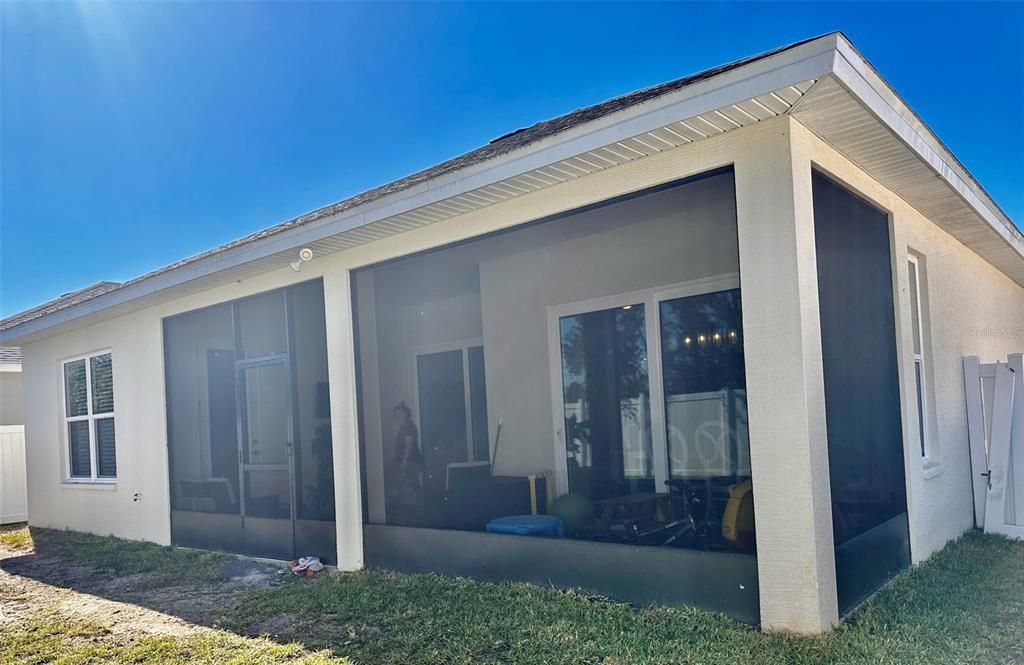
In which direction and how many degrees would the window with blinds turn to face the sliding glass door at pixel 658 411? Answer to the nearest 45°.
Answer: approximately 90° to its left

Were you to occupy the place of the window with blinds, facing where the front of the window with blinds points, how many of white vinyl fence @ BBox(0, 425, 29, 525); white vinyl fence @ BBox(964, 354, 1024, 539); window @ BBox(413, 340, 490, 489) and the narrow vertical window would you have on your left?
3

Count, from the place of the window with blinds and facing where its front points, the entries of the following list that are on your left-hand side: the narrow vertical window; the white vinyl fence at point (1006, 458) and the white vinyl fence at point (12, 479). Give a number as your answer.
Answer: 2

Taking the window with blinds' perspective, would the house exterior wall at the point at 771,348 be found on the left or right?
on its left

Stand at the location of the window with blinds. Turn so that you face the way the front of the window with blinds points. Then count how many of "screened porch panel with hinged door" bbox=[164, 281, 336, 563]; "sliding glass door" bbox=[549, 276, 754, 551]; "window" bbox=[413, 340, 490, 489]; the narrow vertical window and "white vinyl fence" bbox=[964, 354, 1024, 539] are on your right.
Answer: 0

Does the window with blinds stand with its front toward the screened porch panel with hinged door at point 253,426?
no

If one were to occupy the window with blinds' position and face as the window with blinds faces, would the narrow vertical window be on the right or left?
on its left

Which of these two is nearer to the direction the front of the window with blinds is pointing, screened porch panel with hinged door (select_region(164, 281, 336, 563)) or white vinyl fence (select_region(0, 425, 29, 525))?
the screened porch panel with hinged door

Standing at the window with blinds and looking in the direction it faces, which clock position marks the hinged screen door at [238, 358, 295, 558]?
The hinged screen door is roughly at 10 o'clock from the window with blinds.

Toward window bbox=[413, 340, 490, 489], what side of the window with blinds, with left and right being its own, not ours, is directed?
left

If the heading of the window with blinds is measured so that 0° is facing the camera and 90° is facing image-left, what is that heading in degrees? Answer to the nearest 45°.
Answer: approximately 45°

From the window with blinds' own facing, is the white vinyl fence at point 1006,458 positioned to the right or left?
on its left

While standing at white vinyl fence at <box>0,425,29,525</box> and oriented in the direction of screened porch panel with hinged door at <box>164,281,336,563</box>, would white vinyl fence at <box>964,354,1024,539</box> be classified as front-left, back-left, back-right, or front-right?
front-left
